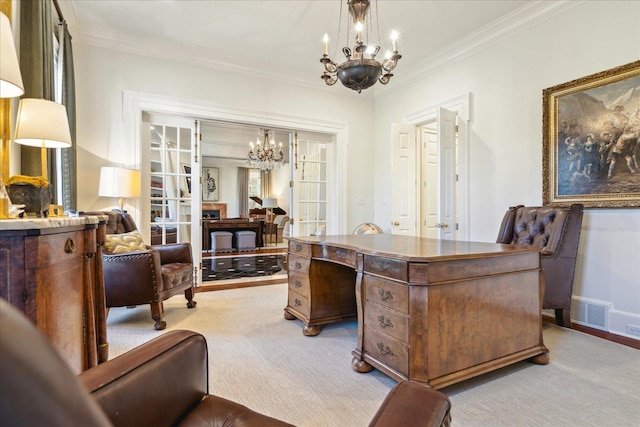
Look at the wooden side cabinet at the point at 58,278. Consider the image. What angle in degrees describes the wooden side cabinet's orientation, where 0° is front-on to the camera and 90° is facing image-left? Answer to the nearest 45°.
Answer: approximately 315°

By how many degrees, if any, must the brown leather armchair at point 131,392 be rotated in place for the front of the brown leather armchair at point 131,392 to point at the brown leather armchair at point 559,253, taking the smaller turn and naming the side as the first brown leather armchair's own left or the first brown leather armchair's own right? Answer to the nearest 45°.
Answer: approximately 45° to the first brown leather armchair's own right

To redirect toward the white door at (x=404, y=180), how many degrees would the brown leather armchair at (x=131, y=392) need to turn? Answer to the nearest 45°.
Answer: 0° — it already faces it

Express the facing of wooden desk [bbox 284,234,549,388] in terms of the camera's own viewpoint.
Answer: facing the viewer and to the left of the viewer

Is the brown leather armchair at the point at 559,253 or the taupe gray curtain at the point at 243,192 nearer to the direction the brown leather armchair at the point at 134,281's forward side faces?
the brown leather armchair

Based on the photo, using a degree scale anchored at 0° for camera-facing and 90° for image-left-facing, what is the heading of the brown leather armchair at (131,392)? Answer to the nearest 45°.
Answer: approximately 225°

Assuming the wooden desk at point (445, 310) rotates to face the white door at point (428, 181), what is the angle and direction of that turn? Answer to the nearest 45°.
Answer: approximately 135° to its right

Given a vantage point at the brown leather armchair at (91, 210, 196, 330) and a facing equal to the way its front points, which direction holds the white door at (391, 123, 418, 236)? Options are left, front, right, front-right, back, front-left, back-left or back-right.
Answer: front-left

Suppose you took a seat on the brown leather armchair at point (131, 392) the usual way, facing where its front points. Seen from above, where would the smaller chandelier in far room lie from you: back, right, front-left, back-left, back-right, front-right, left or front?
front-left

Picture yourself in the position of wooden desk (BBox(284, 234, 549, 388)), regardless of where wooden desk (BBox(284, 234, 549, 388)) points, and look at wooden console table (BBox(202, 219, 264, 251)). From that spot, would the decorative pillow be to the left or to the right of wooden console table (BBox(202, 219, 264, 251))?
left

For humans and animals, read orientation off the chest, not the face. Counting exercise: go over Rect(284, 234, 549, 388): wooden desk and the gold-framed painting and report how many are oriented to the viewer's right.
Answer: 0

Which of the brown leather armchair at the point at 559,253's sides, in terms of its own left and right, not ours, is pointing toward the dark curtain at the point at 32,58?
front

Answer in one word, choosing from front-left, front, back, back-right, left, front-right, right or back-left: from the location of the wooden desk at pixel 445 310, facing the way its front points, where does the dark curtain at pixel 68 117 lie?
front-right
